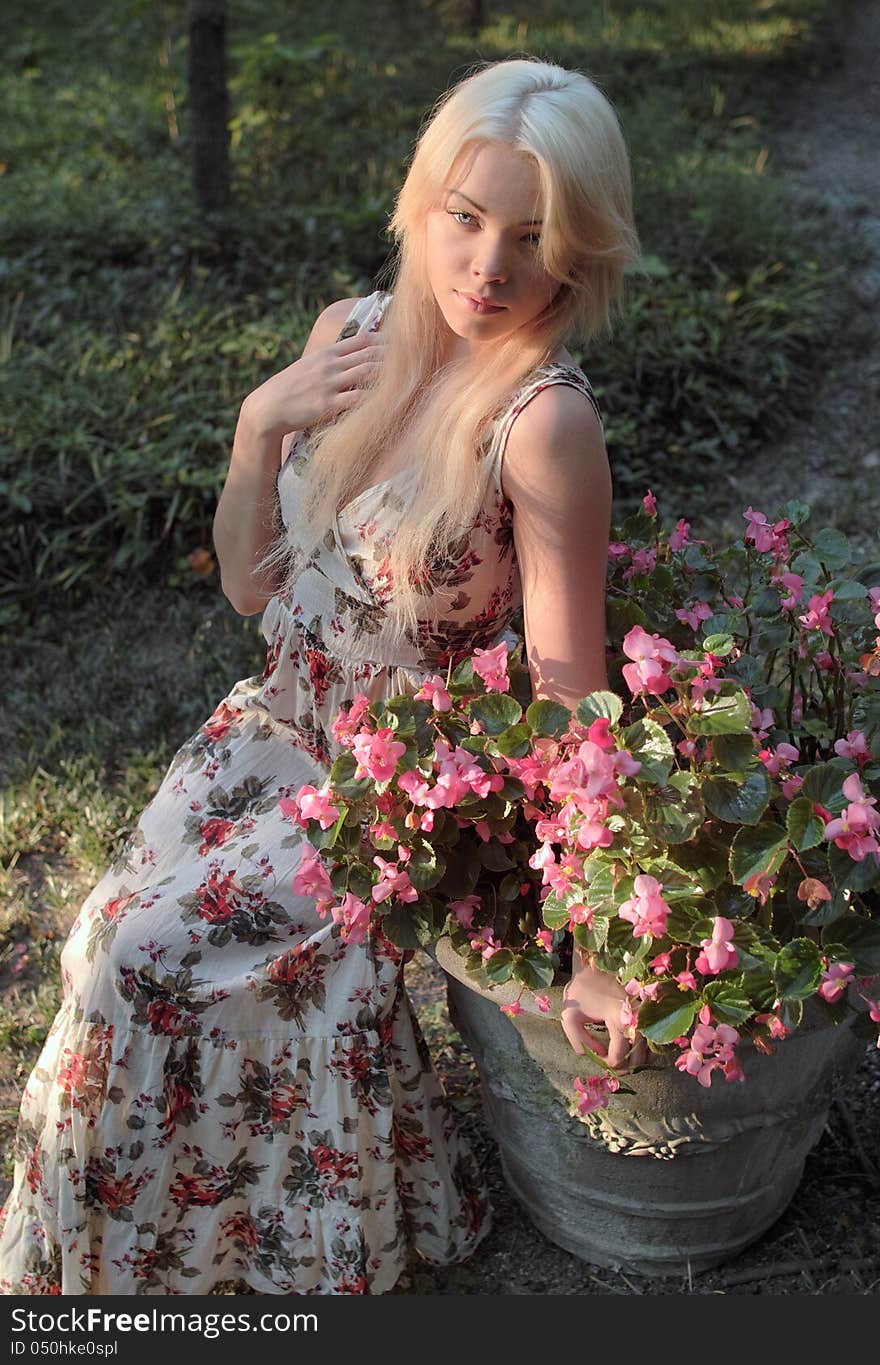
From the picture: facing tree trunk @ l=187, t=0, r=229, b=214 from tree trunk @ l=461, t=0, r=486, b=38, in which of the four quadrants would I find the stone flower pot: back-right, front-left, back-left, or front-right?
front-left

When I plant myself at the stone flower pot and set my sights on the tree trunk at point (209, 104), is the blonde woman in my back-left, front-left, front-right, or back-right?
front-left

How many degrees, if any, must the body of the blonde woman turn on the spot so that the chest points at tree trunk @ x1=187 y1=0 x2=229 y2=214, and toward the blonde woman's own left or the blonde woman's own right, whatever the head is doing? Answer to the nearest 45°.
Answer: approximately 135° to the blonde woman's own right

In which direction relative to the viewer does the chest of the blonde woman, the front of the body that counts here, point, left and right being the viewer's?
facing the viewer and to the left of the viewer

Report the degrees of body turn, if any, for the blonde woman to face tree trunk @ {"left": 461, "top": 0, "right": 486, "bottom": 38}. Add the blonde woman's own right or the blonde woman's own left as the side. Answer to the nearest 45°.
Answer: approximately 135° to the blonde woman's own right

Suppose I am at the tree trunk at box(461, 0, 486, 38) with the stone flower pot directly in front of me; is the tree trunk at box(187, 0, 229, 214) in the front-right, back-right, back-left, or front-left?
front-right
